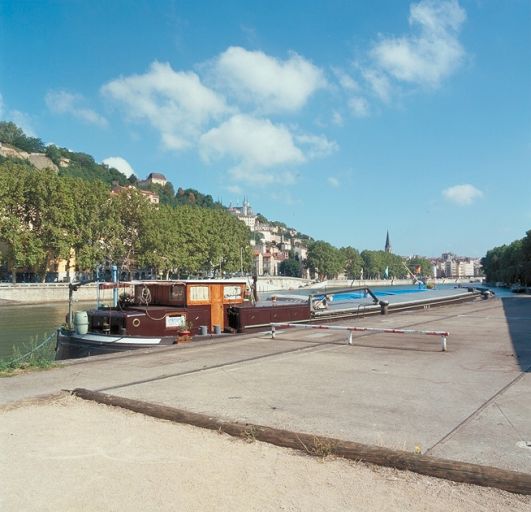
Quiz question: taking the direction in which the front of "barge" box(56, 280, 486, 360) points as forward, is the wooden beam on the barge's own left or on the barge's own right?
on the barge's own right

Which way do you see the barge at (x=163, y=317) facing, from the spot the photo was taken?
facing away from the viewer and to the right of the viewer
